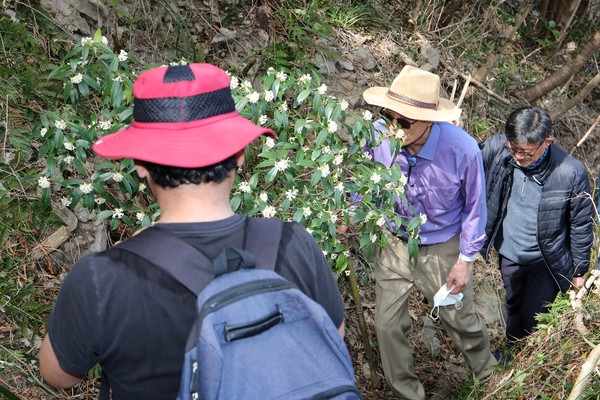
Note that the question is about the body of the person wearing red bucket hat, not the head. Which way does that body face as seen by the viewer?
away from the camera

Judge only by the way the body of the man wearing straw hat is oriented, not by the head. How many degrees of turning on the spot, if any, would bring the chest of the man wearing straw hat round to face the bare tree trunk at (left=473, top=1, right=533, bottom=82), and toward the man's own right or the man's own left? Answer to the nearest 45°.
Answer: approximately 135° to the man's own right

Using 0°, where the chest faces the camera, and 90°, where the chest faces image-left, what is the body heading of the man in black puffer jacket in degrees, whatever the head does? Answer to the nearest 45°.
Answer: approximately 45°

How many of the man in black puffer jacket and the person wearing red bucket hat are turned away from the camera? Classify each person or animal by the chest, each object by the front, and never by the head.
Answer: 1

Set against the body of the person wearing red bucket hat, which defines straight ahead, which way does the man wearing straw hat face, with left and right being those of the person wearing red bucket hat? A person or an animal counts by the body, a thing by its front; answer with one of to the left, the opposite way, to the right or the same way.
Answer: to the left

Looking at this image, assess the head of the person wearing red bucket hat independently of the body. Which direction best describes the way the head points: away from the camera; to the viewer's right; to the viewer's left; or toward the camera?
away from the camera

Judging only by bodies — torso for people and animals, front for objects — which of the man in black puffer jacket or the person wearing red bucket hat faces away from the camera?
the person wearing red bucket hat

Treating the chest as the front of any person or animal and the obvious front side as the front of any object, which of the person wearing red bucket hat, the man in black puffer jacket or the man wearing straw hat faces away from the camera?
the person wearing red bucket hat
